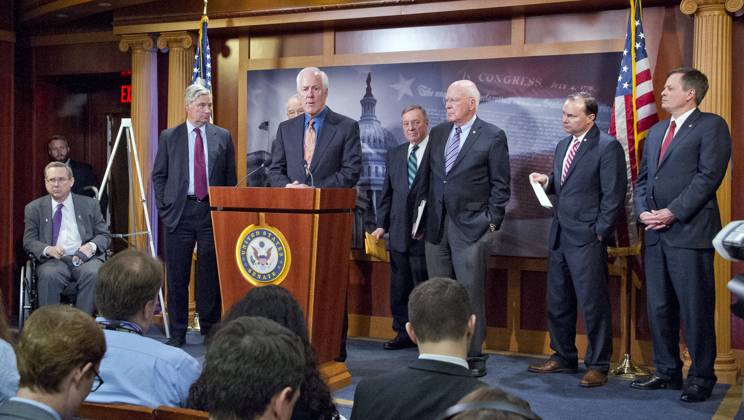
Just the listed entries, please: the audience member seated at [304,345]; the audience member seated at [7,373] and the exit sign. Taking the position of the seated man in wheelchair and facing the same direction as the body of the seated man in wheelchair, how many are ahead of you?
2

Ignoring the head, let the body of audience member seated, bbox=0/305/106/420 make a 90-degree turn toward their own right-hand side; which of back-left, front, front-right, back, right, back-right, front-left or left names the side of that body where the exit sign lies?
back-left

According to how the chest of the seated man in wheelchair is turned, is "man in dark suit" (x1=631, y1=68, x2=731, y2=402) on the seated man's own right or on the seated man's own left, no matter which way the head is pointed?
on the seated man's own left

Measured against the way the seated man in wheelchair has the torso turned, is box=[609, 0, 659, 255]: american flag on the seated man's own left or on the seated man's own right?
on the seated man's own left

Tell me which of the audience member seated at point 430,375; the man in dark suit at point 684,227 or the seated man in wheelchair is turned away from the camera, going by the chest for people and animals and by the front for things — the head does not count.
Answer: the audience member seated

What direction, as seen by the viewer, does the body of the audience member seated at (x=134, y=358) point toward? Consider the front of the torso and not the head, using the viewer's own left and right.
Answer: facing away from the viewer and to the right of the viewer

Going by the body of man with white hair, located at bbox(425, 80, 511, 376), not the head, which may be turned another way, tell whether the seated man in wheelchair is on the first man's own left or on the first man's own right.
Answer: on the first man's own right

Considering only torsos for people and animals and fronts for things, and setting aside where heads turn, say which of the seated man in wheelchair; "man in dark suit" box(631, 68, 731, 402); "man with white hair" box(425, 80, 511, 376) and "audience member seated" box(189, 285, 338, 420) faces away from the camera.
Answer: the audience member seated

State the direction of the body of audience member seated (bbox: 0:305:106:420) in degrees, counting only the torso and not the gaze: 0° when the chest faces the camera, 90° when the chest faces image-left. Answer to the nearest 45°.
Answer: approximately 225°

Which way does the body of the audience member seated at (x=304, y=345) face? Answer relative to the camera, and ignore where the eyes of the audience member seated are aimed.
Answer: away from the camera

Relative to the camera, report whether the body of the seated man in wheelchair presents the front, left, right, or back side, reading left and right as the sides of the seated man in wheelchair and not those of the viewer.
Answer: front

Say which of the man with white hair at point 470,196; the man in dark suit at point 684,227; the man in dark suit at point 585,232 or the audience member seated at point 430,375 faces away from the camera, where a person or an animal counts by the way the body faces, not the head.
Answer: the audience member seated

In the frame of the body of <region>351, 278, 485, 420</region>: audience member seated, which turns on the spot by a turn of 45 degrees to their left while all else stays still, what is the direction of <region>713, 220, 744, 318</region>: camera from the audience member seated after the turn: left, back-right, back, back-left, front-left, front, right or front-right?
back-right

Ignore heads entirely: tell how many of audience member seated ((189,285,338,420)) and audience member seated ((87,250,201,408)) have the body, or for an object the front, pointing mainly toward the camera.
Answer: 0
